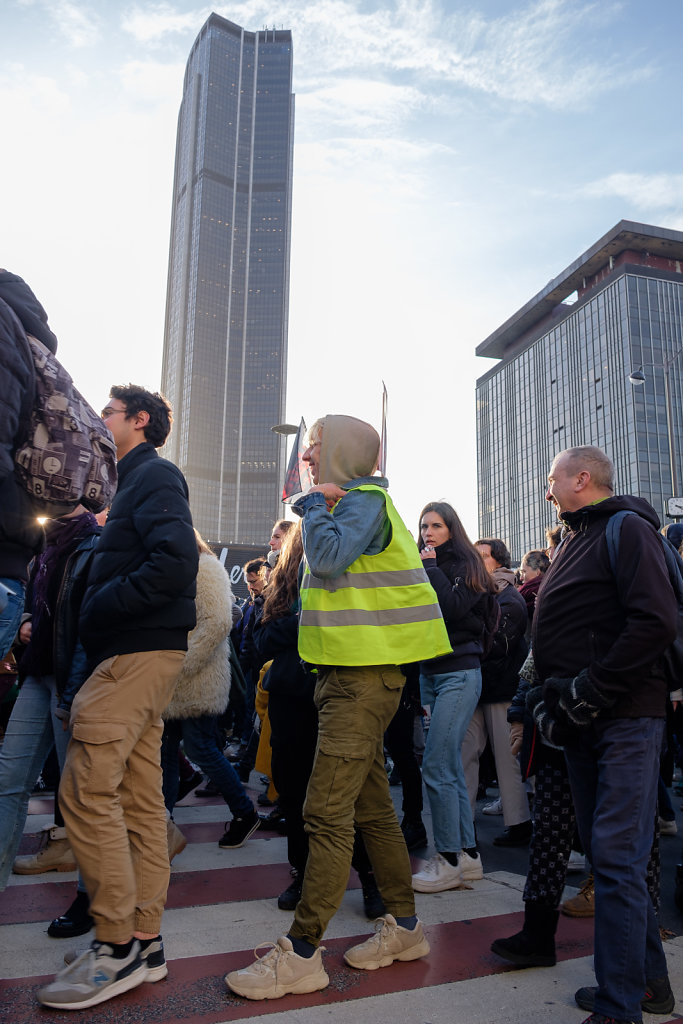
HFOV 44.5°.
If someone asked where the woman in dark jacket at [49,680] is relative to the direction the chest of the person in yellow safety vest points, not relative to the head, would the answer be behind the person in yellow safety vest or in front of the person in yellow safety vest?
in front

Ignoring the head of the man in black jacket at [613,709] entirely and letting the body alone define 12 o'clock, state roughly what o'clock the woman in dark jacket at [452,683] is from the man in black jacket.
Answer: The woman in dark jacket is roughly at 2 o'clock from the man in black jacket.

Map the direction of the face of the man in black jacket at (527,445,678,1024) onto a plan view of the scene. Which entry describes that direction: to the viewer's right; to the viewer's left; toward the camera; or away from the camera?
to the viewer's left

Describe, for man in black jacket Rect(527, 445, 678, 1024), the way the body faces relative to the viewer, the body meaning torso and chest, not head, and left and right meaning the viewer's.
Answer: facing to the left of the viewer
